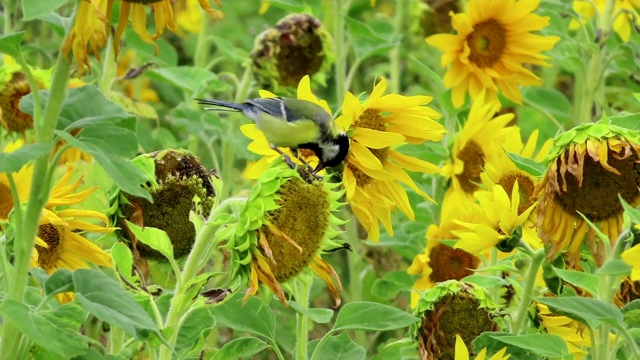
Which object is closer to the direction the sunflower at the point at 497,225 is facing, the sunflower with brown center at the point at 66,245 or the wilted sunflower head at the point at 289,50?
the sunflower with brown center

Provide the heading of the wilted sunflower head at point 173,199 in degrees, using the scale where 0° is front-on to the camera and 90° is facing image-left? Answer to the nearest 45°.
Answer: approximately 0°

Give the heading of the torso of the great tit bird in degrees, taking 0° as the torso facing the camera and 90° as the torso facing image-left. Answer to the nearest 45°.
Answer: approximately 270°

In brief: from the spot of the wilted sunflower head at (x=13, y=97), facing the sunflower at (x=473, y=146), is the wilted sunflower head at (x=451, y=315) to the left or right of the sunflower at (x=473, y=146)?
right
